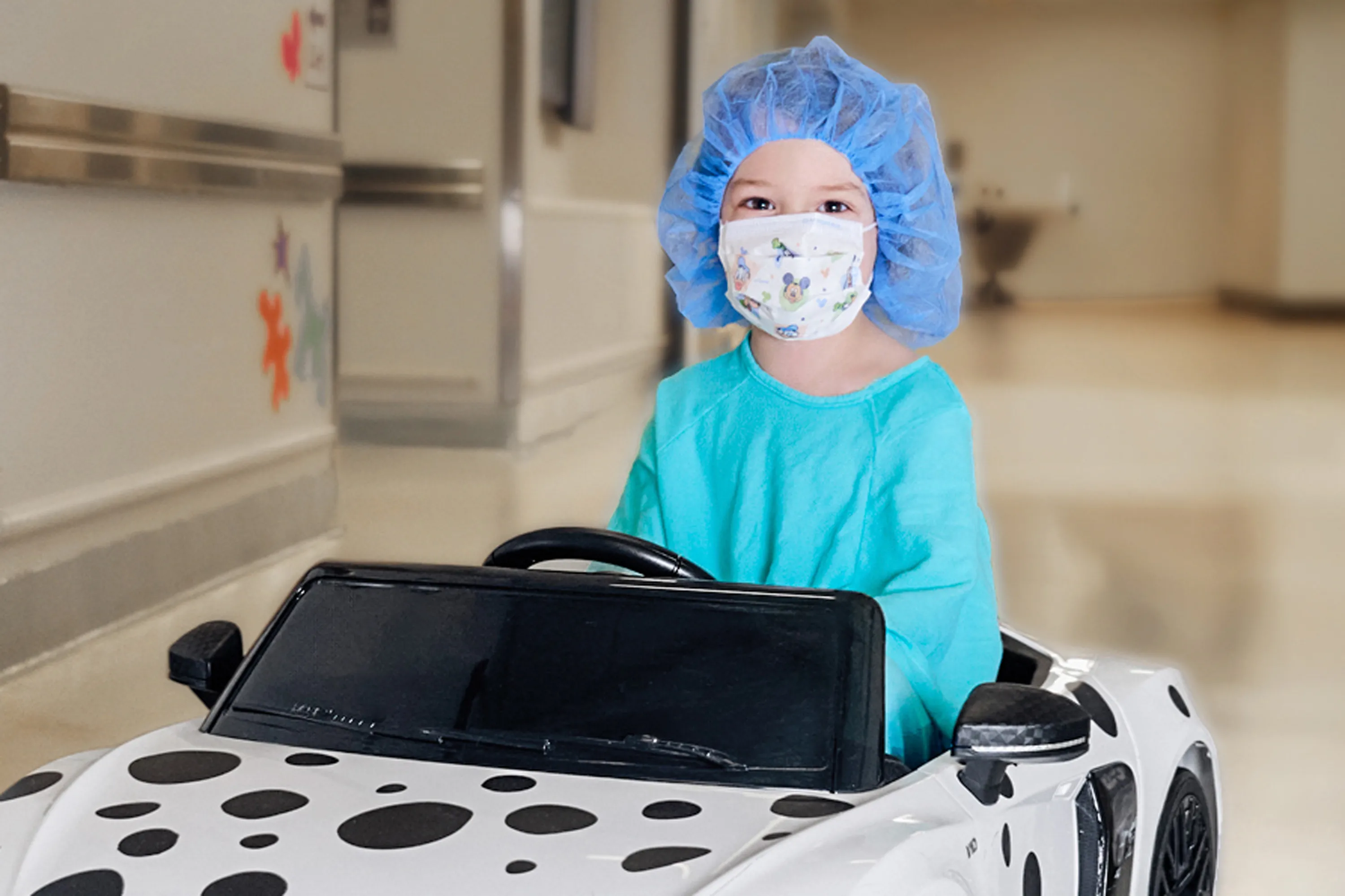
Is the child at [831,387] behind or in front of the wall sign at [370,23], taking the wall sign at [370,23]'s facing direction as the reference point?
in front

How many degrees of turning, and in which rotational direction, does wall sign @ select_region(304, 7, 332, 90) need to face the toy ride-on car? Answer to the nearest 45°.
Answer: approximately 45° to its right

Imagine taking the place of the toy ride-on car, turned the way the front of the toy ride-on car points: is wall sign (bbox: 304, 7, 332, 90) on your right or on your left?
on your right

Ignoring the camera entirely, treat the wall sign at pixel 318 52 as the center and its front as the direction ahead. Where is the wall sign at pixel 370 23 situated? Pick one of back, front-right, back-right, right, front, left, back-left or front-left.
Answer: back-left

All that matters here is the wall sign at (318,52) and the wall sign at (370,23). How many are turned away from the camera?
0

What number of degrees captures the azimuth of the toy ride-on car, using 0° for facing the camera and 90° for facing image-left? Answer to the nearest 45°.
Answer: approximately 45°

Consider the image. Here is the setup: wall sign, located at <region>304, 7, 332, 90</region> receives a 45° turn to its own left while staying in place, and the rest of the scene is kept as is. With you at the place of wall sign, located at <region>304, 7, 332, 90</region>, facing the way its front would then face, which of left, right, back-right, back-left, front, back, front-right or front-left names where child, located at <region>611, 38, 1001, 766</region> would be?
right

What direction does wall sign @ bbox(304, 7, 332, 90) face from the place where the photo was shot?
facing the viewer and to the right of the viewer

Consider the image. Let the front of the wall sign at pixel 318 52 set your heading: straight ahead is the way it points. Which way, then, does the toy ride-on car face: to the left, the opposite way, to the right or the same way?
to the right
